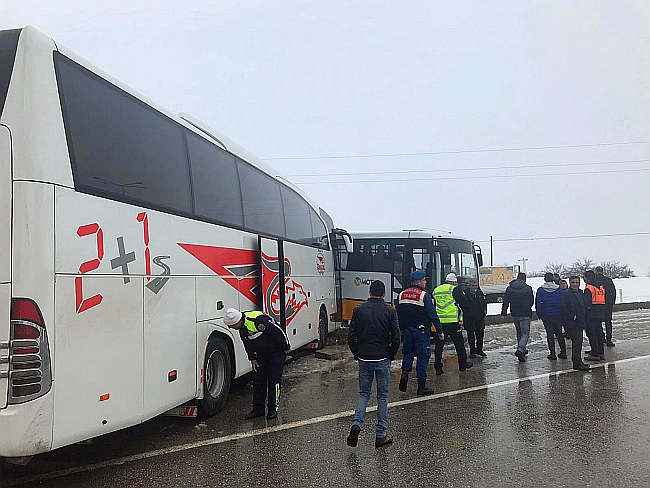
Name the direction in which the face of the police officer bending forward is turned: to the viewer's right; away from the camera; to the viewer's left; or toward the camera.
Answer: to the viewer's left

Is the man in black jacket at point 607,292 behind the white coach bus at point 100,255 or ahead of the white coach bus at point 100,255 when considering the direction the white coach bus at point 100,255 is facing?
ahead

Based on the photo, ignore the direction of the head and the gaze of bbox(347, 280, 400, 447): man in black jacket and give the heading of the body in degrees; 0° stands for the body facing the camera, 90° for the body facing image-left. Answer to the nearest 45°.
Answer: approximately 180°

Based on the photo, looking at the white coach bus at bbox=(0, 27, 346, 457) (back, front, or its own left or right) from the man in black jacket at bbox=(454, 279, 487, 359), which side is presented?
right

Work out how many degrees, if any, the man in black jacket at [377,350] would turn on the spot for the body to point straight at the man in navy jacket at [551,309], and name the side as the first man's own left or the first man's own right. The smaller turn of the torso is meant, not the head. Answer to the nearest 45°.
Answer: approximately 45° to the first man's own right
